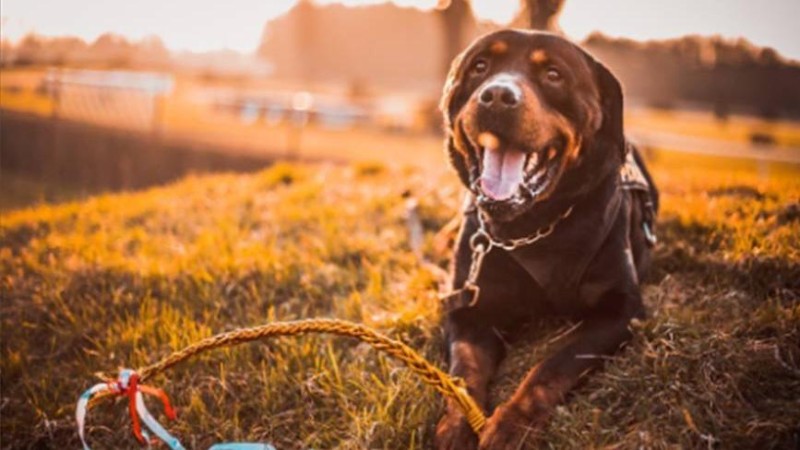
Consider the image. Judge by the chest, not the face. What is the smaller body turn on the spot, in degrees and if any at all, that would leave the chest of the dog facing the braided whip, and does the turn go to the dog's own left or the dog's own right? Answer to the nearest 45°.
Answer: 0° — it already faces it

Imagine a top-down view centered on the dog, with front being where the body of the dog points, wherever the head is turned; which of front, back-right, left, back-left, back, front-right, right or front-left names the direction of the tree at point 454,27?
back-right

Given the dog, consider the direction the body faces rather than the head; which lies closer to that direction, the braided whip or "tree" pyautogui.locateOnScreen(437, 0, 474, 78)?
the braided whip

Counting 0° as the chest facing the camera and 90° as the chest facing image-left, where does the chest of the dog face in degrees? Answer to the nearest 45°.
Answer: approximately 45°
